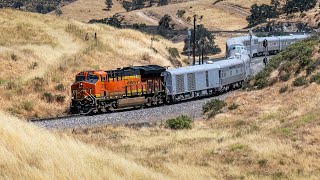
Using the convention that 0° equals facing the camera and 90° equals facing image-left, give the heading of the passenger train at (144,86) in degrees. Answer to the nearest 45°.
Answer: approximately 45°

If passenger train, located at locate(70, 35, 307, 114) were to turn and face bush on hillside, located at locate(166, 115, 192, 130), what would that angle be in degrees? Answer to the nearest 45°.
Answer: approximately 45° to its left

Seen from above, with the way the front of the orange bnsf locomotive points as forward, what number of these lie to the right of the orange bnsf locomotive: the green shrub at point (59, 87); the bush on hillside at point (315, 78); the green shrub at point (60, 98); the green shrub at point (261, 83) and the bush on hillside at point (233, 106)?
2

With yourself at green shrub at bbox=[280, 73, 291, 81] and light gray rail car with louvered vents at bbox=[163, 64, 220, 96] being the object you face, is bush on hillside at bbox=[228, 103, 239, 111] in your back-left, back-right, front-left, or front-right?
front-left

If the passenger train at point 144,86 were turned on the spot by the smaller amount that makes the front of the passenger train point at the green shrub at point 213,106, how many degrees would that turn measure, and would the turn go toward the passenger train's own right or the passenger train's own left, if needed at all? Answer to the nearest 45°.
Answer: approximately 90° to the passenger train's own left

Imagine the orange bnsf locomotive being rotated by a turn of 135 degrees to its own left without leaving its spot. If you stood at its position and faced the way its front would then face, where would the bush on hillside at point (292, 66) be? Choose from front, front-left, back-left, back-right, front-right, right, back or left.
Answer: front

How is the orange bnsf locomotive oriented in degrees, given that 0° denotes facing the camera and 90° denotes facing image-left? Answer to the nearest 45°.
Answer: approximately 45°

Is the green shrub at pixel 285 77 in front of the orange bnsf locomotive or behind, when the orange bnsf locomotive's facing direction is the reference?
behind
